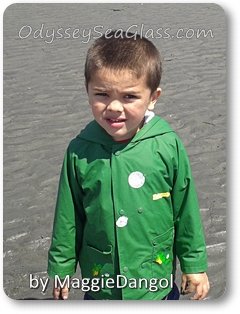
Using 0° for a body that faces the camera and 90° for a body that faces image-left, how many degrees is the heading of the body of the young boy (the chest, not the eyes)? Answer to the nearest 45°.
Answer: approximately 0°
